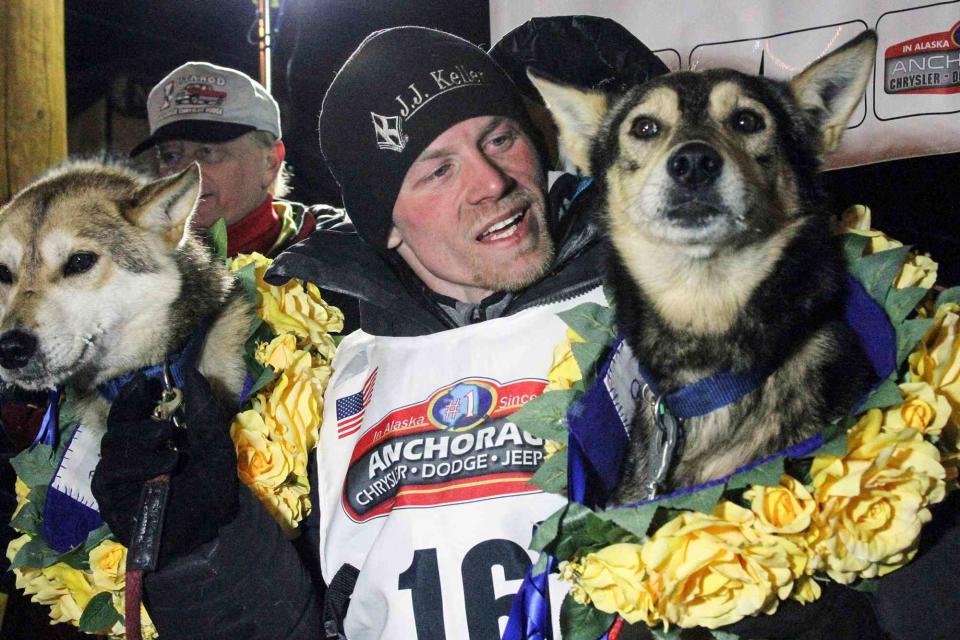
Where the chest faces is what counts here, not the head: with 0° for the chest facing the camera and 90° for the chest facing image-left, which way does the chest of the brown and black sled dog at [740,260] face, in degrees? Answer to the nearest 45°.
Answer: approximately 0°

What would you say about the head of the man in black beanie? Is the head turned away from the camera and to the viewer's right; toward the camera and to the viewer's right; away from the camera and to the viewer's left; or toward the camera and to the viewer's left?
toward the camera and to the viewer's right

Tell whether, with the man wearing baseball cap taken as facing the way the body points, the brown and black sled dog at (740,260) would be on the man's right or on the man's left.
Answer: on the man's left

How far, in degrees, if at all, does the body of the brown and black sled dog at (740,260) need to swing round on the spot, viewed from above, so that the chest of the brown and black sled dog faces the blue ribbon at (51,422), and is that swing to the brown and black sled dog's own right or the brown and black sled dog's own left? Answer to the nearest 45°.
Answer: approximately 90° to the brown and black sled dog's own right

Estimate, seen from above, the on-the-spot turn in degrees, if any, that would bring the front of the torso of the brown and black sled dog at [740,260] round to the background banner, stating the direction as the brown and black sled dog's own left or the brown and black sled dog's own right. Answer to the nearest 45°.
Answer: approximately 135° to the brown and black sled dog's own left

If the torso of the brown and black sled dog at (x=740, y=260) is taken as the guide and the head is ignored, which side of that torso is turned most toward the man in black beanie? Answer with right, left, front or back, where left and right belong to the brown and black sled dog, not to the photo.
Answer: right
